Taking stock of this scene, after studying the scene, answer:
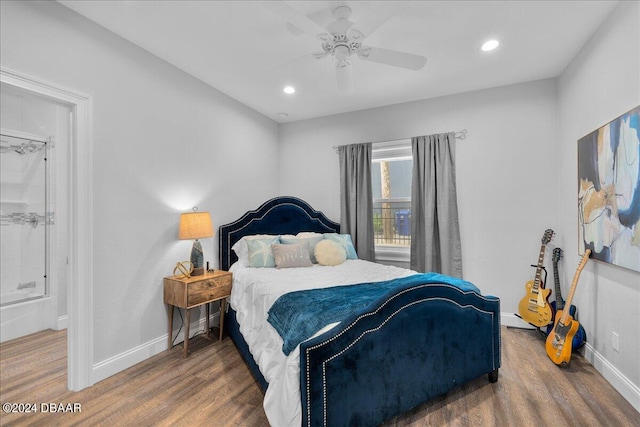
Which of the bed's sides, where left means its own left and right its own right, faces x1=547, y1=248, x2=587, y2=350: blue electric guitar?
left

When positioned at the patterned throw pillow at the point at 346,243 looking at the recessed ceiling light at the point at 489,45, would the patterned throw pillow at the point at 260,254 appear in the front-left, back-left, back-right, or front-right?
back-right

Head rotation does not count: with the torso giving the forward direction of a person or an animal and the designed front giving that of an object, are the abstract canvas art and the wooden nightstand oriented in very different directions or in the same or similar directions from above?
very different directions

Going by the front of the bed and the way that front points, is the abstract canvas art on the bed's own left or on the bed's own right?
on the bed's own left
